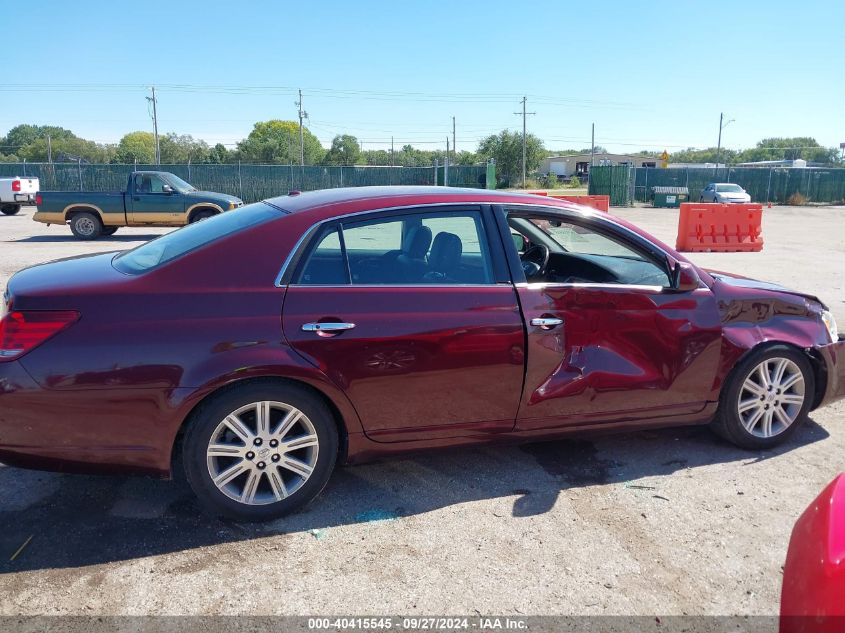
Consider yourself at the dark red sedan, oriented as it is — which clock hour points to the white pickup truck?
The white pickup truck is roughly at 8 o'clock from the dark red sedan.

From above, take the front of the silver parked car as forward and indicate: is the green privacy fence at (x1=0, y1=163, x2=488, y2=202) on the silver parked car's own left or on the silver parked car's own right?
on the silver parked car's own right

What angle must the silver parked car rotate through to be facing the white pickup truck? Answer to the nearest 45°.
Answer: approximately 90° to its right

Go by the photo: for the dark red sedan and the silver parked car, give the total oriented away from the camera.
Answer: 0

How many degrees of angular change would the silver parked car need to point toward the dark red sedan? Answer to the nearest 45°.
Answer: approximately 45° to its right

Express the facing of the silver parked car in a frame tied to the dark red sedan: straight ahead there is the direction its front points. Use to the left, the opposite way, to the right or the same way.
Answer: to the right

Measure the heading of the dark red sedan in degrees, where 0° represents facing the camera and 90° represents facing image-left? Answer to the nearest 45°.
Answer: approximately 270°

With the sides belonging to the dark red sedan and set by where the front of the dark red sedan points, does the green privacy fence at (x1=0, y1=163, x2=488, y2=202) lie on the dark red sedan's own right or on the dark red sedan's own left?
on the dark red sedan's own left

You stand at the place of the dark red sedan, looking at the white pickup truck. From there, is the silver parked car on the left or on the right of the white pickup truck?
right

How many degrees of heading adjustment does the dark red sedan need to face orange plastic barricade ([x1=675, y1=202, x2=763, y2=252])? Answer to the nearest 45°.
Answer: approximately 45° to its left

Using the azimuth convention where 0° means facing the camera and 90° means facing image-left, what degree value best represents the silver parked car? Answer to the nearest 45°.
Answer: approximately 315°
